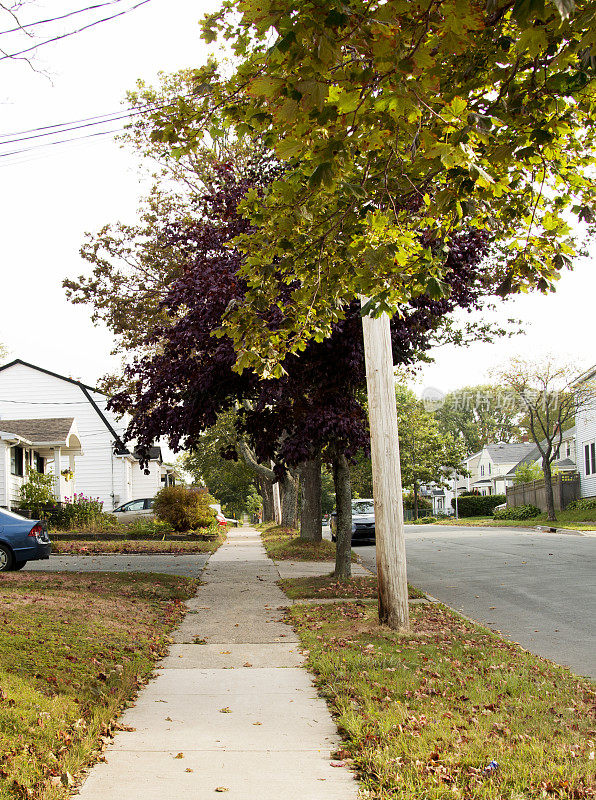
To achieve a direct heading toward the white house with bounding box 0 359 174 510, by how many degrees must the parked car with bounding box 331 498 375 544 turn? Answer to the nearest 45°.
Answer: approximately 135° to its right

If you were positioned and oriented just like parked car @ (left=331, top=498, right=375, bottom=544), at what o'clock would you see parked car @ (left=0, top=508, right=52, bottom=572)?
parked car @ (left=0, top=508, right=52, bottom=572) is roughly at 1 o'clock from parked car @ (left=331, top=498, right=375, bottom=544).

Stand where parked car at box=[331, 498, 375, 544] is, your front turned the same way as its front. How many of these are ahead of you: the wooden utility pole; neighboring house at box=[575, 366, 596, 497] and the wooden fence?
1

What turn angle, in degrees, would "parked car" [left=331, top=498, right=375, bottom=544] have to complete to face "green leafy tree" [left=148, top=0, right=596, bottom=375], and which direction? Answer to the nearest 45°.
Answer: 0° — it already faces it

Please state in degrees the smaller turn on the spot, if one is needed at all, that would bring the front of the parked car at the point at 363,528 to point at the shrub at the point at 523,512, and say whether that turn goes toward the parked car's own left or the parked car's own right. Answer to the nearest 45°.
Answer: approximately 135° to the parked car's own left

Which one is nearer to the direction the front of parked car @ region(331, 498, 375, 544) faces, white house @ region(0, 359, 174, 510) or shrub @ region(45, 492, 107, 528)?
the shrub

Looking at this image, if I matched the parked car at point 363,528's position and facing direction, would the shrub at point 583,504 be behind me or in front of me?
behind

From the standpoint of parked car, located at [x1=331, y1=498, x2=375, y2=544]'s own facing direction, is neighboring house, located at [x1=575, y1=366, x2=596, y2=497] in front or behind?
behind

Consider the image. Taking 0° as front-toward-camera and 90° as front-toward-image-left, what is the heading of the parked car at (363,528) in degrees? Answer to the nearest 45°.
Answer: approximately 0°

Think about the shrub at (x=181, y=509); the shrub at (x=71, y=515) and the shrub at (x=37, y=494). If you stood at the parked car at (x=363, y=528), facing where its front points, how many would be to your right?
3

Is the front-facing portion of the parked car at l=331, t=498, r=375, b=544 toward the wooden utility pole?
yes
